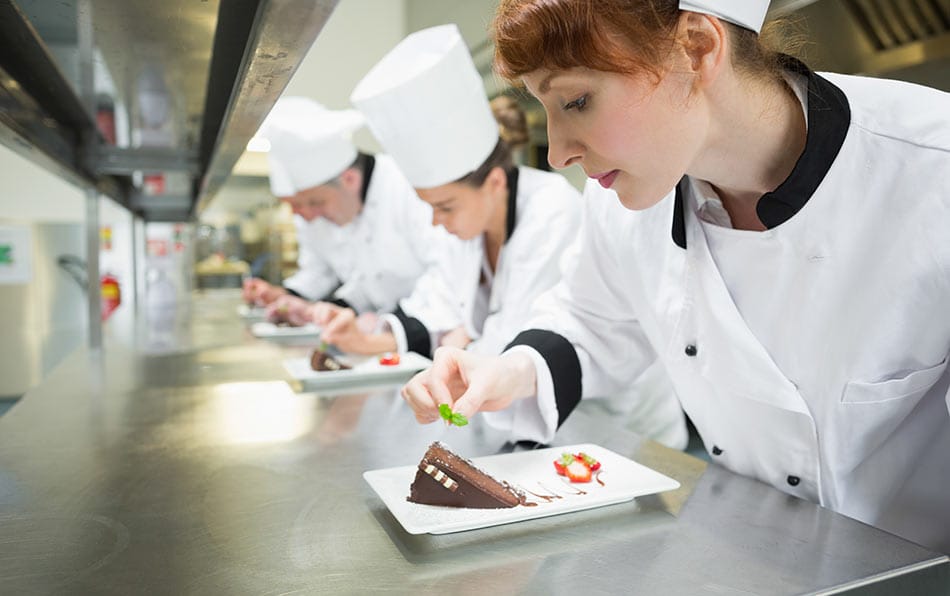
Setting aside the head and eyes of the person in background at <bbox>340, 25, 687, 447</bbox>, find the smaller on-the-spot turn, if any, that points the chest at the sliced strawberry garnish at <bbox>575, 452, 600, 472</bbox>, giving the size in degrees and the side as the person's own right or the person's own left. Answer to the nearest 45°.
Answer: approximately 45° to the person's own left

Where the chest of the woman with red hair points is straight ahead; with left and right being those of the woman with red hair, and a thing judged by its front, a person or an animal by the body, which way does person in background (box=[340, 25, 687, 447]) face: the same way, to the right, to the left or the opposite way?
the same way

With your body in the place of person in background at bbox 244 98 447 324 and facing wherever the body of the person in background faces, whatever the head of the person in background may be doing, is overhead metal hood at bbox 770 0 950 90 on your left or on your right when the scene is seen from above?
on your left

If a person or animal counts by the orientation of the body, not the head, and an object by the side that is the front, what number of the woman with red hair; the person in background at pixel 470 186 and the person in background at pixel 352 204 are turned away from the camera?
0

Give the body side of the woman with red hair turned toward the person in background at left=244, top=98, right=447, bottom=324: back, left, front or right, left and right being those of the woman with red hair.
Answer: right

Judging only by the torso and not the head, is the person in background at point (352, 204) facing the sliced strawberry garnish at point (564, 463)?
no

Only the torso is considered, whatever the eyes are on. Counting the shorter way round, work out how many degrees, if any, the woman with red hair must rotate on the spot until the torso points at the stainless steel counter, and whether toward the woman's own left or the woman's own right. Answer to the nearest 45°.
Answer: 0° — they already face it

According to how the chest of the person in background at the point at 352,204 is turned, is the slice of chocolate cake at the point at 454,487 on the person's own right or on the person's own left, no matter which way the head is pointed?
on the person's own left

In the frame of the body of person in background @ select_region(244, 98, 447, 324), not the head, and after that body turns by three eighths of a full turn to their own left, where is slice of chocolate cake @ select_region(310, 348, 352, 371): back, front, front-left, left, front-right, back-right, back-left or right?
right

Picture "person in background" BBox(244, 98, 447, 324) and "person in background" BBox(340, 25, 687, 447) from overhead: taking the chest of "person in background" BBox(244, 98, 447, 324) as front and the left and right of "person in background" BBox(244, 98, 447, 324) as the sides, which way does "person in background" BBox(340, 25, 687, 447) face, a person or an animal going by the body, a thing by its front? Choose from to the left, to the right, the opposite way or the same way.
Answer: the same way

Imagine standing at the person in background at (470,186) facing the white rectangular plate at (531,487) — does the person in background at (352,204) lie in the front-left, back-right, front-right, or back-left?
back-right

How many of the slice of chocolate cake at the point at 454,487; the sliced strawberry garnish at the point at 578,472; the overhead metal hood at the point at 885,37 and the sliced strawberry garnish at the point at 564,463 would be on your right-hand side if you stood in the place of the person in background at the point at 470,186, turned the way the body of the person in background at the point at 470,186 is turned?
0

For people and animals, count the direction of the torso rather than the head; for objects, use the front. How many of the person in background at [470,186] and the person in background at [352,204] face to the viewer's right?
0

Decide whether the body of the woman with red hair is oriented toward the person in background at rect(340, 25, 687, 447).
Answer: no

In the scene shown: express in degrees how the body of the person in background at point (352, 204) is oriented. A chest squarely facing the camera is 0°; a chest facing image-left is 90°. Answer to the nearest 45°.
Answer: approximately 45°

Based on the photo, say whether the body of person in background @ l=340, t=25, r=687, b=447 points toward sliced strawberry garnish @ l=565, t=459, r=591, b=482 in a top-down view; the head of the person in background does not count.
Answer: no

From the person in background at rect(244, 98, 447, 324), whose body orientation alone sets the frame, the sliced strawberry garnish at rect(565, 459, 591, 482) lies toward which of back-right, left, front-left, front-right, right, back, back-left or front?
front-left

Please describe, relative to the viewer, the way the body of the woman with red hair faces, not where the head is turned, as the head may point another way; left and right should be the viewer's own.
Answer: facing the viewer and to the left of the viewer

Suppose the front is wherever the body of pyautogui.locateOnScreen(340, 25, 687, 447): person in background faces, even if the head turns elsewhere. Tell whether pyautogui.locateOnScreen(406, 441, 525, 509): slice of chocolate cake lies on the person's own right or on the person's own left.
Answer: on the person's own left
